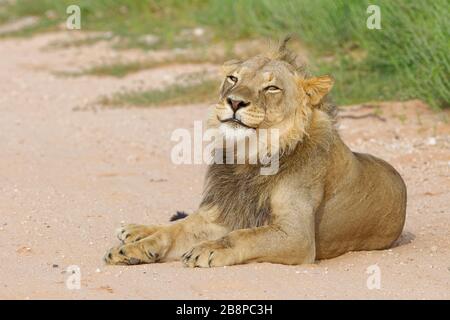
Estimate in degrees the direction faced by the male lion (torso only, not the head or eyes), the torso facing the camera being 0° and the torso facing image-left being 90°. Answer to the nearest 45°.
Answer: approximately 45°

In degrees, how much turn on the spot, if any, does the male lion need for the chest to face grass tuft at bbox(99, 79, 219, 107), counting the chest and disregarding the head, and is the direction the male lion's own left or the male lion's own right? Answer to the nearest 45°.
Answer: approximately 135° to the male lion's own right

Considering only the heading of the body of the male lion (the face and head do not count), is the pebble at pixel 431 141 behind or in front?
behind
